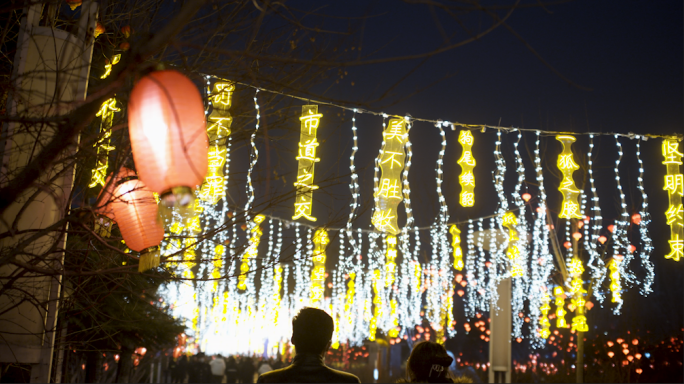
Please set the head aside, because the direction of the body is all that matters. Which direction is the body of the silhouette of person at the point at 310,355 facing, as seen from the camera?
away from the camera

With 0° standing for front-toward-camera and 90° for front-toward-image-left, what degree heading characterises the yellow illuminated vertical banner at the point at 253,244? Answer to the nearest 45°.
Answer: approximately 0°

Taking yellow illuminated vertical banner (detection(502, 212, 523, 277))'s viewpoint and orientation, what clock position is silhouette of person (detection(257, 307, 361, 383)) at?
The silhouette of person is roughly at 12 o'clock from the yellow illuminated vertical banner.

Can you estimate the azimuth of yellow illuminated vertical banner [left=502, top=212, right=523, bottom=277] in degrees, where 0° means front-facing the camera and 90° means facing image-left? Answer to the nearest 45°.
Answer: approximately 0°
